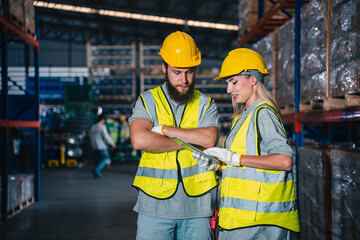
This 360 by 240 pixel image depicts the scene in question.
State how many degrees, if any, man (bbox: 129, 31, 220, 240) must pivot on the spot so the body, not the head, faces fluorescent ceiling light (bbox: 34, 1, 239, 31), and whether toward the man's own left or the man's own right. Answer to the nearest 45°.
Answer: approximately 180°

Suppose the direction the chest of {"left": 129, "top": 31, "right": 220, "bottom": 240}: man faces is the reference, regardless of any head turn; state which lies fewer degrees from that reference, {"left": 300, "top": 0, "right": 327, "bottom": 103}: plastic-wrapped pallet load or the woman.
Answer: the woman

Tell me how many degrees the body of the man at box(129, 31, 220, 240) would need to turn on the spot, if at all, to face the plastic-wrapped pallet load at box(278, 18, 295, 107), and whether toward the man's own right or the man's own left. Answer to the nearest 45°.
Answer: approximately 135° to the man's own left

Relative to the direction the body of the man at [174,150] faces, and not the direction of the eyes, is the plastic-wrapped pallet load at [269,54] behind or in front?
behind

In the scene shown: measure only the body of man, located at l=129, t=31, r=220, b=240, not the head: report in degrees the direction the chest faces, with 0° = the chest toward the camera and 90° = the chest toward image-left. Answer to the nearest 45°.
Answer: approximately 0°

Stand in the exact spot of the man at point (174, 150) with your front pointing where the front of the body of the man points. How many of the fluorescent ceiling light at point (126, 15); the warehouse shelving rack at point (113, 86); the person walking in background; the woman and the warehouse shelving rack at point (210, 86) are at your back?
4

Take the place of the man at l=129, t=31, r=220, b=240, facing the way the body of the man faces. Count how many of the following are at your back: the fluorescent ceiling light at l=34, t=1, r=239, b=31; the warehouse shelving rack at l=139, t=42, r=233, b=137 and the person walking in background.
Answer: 3

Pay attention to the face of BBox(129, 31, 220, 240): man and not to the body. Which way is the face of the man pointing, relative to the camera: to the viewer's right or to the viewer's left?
to the viewer's right

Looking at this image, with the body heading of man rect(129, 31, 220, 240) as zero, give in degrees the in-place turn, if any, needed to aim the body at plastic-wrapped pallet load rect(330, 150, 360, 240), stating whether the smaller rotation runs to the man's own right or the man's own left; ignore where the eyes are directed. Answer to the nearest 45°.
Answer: approximately 135° to the man's own left

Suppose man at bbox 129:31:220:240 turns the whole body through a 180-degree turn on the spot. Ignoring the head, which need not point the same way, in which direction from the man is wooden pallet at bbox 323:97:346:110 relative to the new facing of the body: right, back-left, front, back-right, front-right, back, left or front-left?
front-right

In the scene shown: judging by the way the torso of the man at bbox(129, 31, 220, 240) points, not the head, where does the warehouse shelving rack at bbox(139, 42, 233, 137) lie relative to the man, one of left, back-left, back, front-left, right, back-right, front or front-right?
back

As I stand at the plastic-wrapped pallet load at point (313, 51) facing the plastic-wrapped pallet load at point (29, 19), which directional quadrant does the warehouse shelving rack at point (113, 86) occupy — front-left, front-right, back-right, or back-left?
front-right

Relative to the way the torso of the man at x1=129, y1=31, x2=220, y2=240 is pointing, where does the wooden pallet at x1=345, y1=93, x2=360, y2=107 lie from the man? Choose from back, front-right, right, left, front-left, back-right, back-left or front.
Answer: back-left

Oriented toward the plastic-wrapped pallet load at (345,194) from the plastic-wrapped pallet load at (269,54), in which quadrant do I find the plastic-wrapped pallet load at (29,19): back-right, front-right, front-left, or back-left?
back-right
